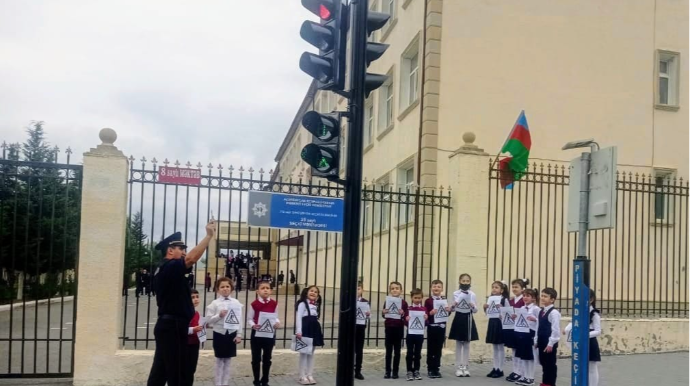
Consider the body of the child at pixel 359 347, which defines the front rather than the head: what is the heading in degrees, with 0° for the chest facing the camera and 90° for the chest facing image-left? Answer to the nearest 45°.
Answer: approximately 0°

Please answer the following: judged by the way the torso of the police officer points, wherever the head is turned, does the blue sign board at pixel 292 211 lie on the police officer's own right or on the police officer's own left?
on the police officer's own left

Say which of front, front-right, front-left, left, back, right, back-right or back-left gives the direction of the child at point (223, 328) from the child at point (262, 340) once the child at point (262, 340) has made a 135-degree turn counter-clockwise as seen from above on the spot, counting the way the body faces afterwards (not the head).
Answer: back

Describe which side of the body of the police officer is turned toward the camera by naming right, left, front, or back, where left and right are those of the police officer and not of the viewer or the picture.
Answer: right
